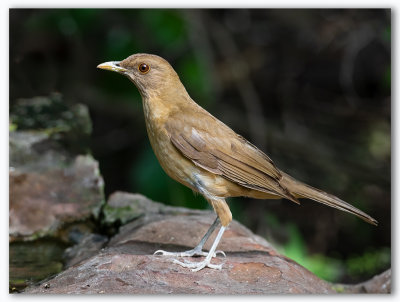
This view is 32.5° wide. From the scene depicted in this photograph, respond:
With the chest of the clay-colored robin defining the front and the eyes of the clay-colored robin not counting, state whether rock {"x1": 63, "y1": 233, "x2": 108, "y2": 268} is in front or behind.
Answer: in front

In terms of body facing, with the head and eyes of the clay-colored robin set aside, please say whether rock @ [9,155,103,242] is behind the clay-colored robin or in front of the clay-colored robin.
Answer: in front

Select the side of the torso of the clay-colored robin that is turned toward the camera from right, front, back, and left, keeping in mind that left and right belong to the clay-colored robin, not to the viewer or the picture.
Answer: left
